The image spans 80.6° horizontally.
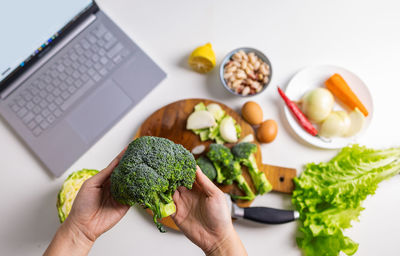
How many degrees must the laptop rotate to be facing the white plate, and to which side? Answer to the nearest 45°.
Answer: approximately 45° to its left
